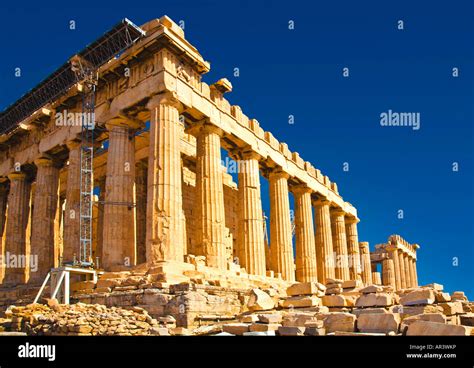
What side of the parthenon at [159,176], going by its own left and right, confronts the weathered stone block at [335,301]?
left

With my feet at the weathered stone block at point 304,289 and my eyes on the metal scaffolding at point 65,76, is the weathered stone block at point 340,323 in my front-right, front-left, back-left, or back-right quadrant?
back-left

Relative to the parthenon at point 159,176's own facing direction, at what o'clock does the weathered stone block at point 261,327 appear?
The weathered stone block is roughly at 10 o'clock from the parthenon.

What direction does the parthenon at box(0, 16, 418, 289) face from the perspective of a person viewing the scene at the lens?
facing the viewer and to the left of the viewer

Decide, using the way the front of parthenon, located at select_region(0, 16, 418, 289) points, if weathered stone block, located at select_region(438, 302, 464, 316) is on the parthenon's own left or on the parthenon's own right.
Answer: on the parthenon's own left

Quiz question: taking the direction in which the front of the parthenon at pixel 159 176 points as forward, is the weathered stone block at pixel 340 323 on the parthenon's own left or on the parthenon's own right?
on the parthenon's own left

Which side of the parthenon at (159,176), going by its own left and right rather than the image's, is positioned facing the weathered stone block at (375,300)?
left
